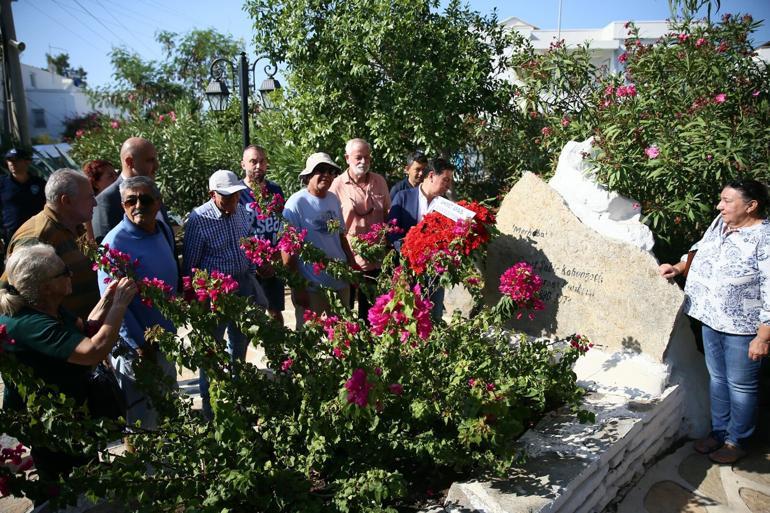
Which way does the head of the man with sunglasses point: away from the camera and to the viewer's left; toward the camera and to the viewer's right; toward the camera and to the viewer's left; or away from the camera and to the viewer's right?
toward the camera and to the viewer's right

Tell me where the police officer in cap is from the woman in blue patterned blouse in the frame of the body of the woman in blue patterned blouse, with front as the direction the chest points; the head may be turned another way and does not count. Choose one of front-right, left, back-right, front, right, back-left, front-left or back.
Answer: front-right

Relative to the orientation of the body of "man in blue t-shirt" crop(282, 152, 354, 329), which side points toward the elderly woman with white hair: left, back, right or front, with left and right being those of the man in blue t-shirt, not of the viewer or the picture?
right

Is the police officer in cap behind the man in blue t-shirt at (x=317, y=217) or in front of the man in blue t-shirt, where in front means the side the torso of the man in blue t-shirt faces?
behind

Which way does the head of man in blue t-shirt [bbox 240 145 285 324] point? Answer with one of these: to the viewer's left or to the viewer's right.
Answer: to the viewer's right

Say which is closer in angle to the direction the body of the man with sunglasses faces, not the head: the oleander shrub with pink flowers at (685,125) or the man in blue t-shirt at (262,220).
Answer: the oleander shrub with pink flowers

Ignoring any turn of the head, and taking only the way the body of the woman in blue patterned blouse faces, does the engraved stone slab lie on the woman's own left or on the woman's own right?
on the woman's own right

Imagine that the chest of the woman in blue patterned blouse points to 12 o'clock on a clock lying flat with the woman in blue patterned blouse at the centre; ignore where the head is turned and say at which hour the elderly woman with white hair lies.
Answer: The elderly woman with white hair is roughly at 12 o'clock from the woman in blue patterned blouse.
